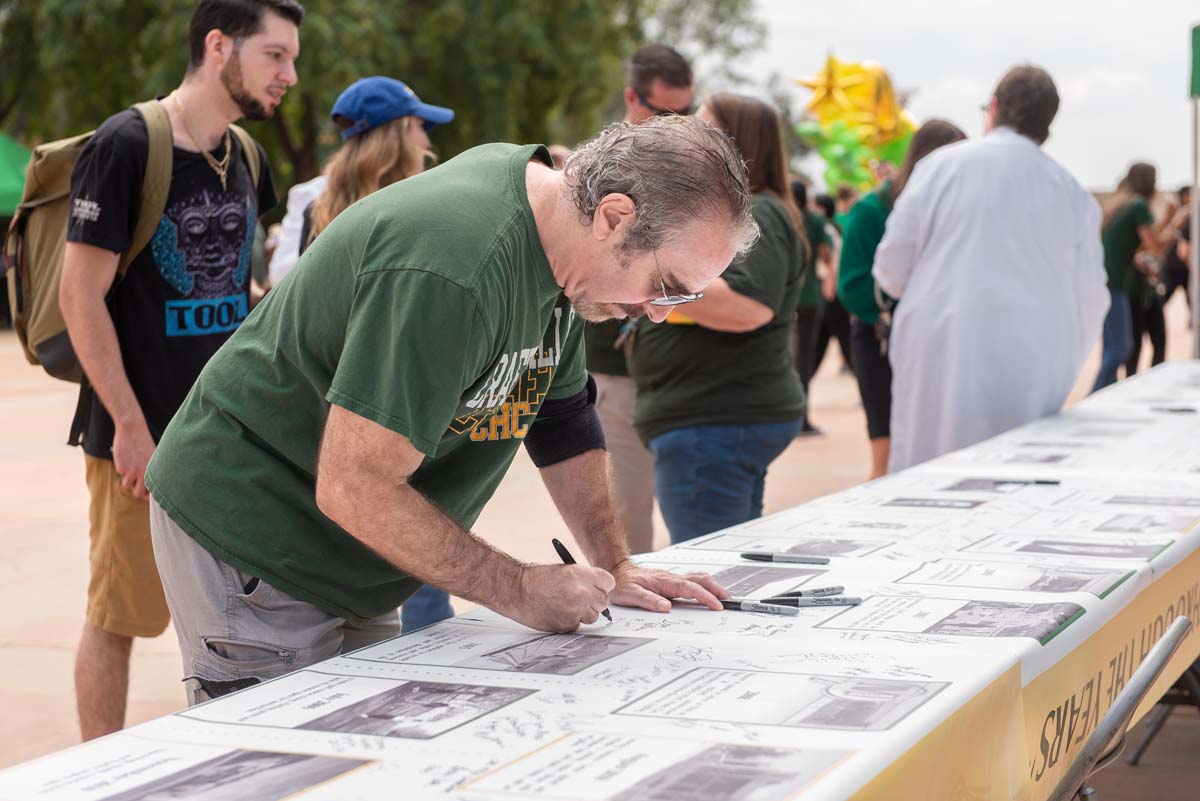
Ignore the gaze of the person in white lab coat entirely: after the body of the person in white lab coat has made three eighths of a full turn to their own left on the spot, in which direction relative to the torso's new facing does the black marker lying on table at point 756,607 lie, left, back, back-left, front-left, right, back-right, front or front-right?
front-left

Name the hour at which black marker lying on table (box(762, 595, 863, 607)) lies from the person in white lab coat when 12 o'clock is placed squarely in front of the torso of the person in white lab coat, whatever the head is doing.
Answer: The black marker lying on table is roughly at 6 o'clock from the person in white lab coat.

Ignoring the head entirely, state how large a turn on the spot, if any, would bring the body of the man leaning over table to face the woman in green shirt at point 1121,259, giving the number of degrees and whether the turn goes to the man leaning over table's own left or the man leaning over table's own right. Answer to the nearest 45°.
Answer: approximately 90° to the man leaning over table's own left

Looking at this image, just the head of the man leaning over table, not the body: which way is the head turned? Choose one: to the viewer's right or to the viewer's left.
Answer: to the viewer's right

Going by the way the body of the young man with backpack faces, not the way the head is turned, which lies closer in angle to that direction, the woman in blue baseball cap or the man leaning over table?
the man leaning over table

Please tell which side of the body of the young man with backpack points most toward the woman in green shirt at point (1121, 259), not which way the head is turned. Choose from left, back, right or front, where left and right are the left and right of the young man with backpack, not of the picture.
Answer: left

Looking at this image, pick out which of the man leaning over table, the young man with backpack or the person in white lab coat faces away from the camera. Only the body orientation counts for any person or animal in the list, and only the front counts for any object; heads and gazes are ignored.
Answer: the person in white lab coat

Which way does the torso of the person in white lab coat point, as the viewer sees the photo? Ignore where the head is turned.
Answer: away from the camera

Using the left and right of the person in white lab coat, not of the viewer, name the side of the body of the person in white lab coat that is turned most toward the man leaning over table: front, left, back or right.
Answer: back
